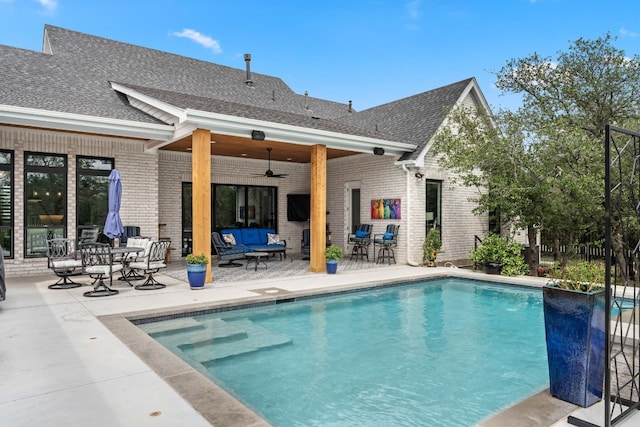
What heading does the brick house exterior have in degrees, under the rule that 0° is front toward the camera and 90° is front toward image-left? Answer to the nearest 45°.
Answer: approximately 315°

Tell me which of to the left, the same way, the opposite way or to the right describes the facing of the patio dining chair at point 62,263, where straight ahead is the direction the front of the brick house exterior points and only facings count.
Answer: to the left

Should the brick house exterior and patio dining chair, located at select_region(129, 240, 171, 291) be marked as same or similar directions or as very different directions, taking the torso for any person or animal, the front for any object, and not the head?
very different directions

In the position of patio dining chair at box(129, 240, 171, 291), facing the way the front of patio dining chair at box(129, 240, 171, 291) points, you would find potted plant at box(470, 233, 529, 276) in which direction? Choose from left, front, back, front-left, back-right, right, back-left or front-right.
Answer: back-right

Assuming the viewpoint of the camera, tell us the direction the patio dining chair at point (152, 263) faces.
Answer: facing away from the viewer and to the left of the viewer

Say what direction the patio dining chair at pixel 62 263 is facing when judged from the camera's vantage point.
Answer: facing away from the viewer and to the right of the viewer
